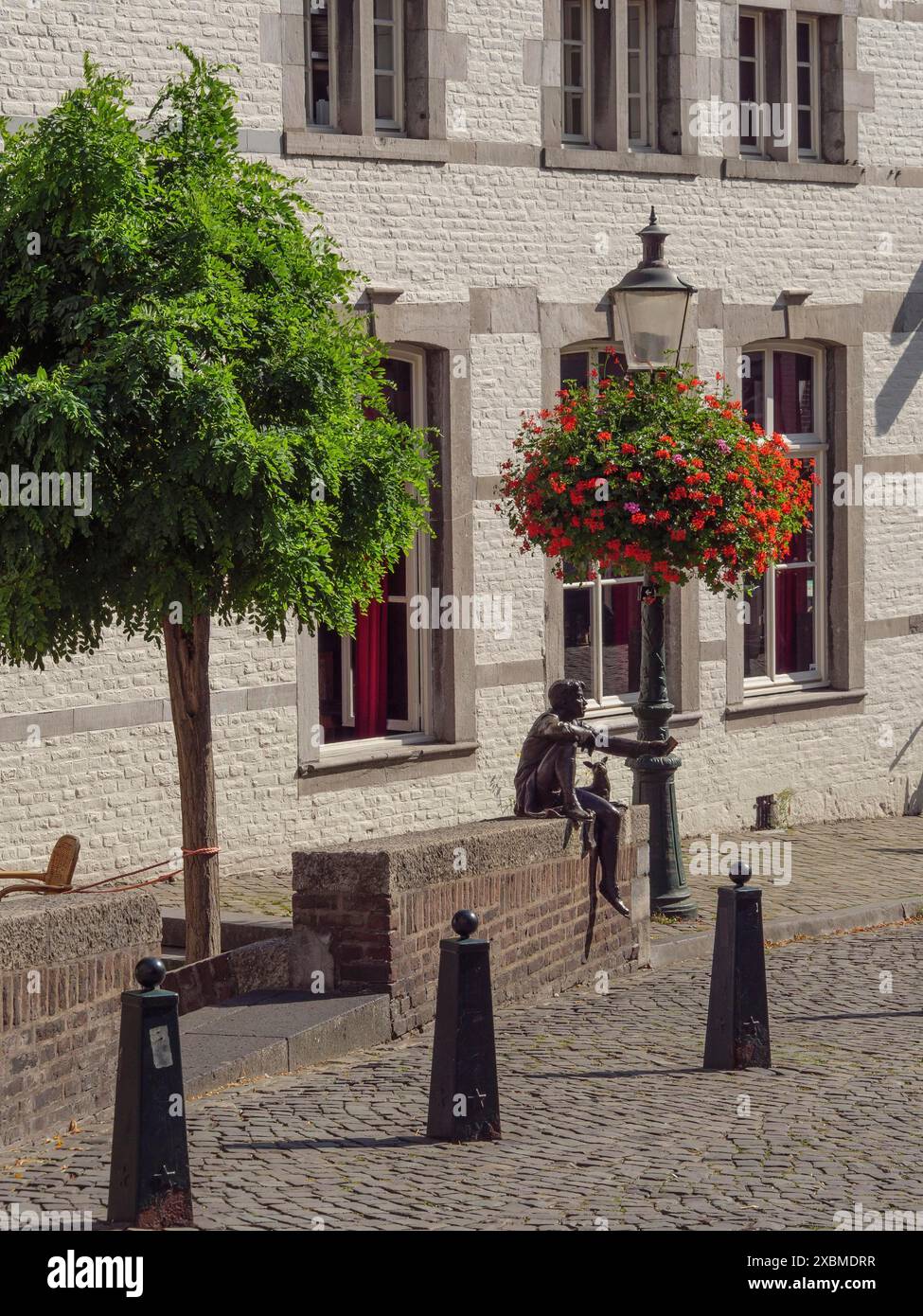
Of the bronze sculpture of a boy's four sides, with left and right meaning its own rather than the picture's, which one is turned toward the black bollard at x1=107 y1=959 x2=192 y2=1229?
right

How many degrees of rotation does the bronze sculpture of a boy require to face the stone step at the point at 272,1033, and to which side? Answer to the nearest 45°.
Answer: approximately 135° to its right

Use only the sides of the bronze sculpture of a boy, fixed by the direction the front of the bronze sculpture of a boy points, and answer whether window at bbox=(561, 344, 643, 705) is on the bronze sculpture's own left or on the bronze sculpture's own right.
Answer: on the bronze sculpture's own left

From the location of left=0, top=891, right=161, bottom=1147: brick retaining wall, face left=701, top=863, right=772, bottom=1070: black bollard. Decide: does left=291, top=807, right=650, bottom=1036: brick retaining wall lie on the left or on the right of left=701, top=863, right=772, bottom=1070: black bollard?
left

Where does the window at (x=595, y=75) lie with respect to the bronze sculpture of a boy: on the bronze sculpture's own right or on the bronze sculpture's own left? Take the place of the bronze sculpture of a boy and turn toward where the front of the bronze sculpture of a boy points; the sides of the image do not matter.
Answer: on the bronze sculpture's own left

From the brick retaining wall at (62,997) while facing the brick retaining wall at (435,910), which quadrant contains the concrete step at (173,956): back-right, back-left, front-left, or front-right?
front-left

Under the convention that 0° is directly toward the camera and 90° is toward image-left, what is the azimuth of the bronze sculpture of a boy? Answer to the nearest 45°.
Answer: approximately 270°

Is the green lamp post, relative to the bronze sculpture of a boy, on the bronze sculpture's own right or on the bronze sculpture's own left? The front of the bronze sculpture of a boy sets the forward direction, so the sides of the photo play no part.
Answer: on the bronze sculpture's own left

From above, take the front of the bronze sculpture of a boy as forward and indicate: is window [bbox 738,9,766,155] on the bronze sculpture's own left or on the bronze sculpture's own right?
on the bronze sculpture's own left

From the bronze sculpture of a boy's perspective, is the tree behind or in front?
behind

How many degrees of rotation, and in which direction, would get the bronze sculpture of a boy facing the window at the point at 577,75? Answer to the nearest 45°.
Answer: approximately 90° to its left

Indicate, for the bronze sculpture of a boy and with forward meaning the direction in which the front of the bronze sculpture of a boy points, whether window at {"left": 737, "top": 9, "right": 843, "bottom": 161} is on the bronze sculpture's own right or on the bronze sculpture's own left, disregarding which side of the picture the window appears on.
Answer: on the bronze sculpture's own left
